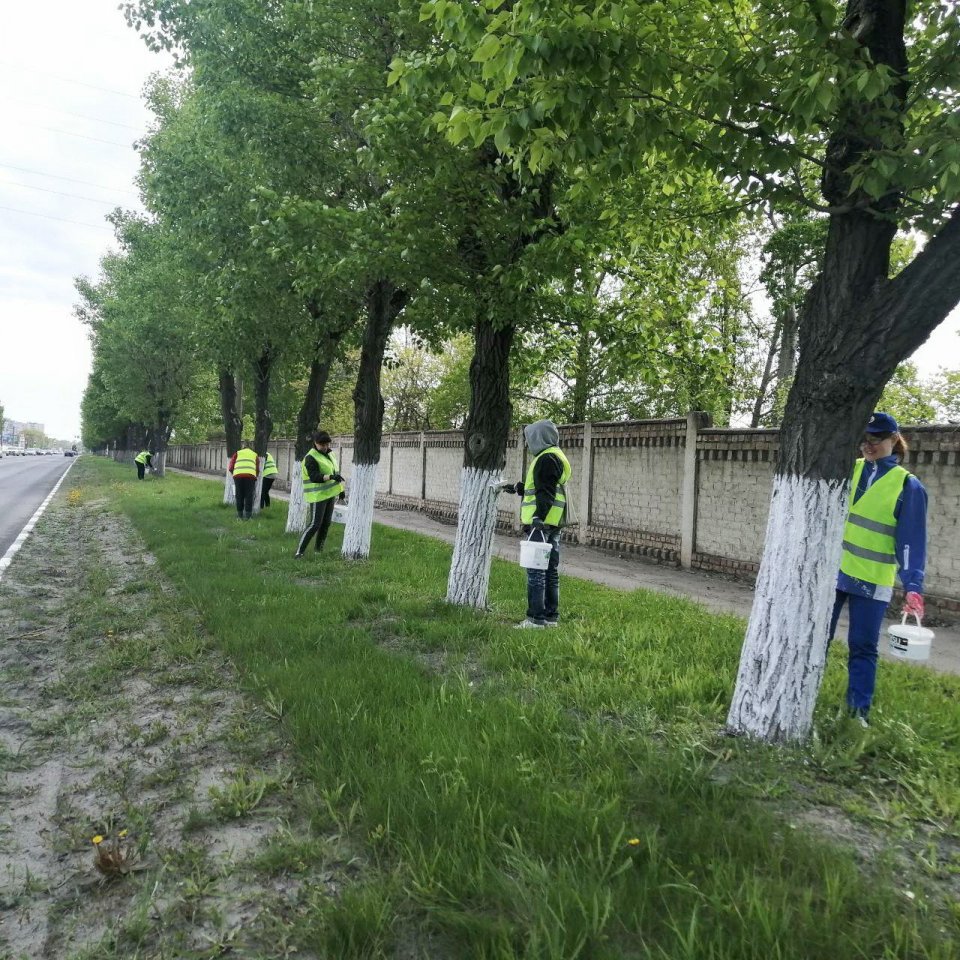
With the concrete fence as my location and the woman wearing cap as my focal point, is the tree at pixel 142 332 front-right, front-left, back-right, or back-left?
back-right

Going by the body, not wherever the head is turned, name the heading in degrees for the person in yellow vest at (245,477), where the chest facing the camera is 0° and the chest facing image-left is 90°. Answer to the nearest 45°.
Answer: approximately 180°

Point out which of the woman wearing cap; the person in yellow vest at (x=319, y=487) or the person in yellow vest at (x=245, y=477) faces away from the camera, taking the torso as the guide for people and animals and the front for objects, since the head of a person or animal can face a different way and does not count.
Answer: the person in yellow vest at (x=245, y=477)

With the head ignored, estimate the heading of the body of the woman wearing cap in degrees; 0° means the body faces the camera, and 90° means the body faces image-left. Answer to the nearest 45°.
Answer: approximately 45°

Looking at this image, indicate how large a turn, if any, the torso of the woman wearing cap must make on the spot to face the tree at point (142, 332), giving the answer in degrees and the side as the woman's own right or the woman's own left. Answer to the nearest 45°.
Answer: approximately 90° to the woman's own right

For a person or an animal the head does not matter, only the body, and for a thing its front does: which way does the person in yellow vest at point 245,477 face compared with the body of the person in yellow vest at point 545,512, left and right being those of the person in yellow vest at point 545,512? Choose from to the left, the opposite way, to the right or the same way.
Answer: to the right

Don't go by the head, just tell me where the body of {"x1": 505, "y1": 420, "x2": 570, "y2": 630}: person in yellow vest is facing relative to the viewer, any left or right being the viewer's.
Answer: facing to the left of the viewer
